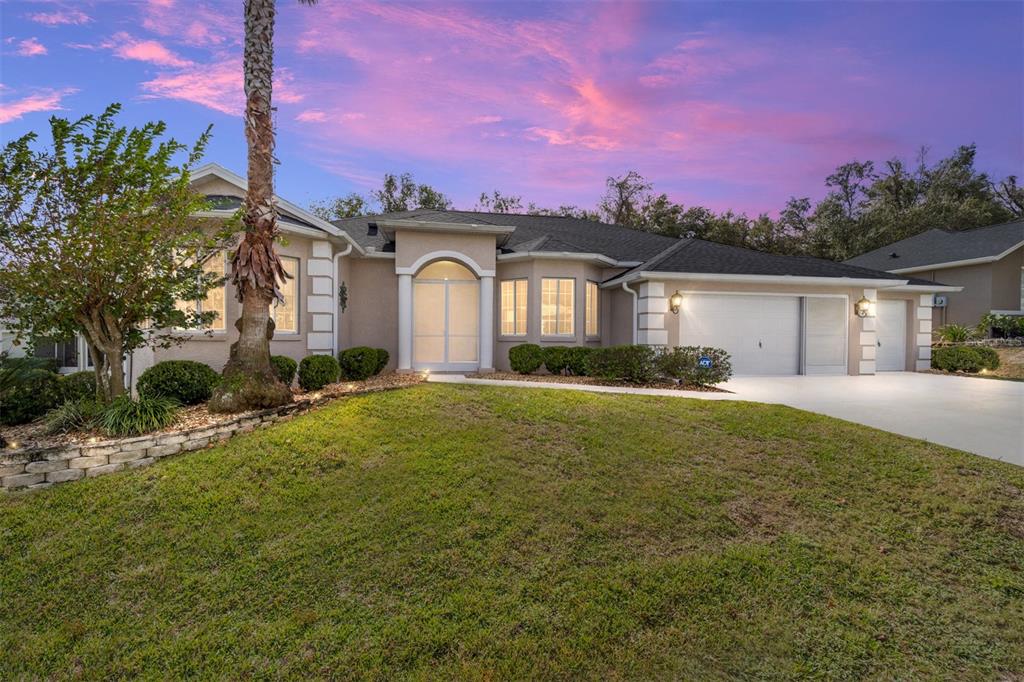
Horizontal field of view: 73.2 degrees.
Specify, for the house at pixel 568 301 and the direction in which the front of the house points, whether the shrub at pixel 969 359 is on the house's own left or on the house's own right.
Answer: on the house's own left

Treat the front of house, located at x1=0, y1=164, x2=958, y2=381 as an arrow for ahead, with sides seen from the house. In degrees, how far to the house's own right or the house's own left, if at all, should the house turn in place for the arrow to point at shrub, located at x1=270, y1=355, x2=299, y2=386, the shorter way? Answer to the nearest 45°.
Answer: approximately 45° to the house's own right

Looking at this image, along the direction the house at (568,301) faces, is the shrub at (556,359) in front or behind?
in front

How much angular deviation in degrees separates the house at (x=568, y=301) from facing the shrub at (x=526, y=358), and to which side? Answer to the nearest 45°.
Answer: approximately 45° to its right

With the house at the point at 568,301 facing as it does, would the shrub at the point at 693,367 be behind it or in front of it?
in front

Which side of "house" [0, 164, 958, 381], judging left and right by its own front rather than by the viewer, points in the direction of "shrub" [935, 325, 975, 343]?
left

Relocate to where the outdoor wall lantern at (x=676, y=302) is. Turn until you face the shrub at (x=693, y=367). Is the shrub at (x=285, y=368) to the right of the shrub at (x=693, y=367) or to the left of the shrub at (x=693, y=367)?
right

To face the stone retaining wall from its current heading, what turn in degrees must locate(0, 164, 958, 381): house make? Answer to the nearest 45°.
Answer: approximately 45° to its right

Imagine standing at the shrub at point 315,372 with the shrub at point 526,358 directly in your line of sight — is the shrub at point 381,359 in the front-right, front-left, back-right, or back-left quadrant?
front-left

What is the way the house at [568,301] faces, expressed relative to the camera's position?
facing the viewer

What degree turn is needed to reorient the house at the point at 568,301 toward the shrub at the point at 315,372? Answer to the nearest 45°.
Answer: approximately 45° to its right

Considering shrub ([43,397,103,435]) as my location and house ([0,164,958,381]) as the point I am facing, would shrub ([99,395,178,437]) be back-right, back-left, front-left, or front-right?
front-right
